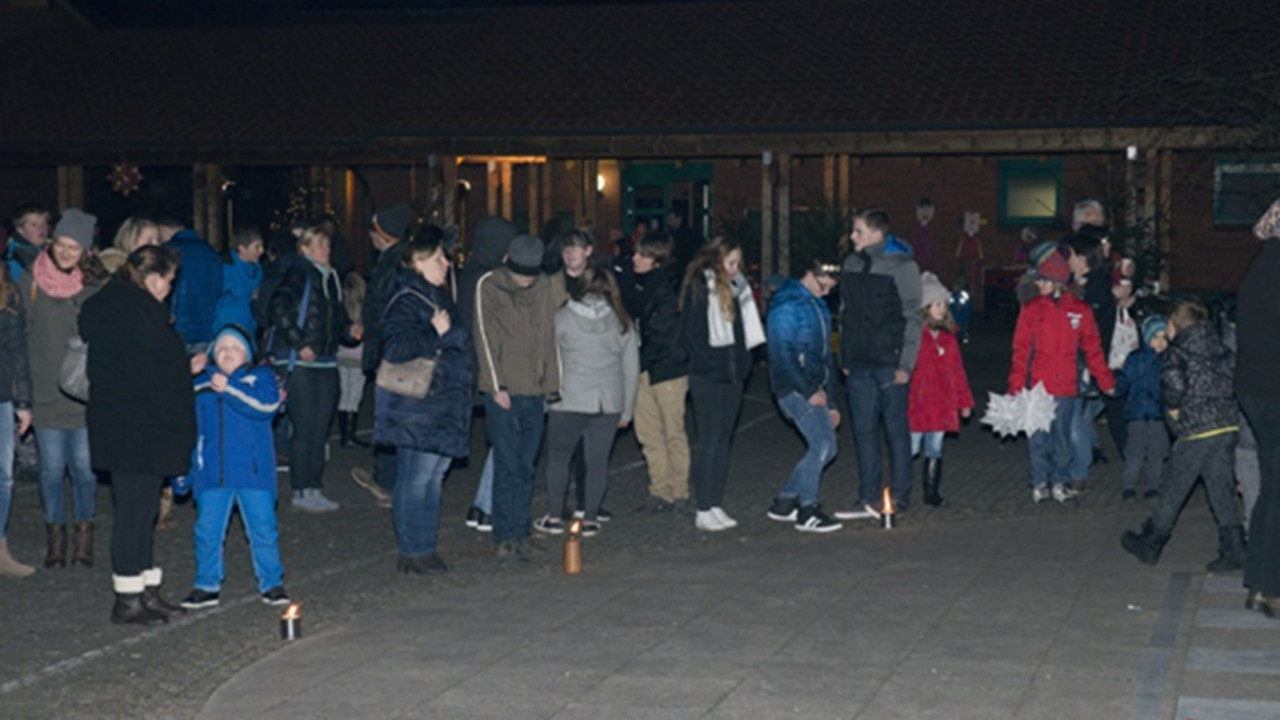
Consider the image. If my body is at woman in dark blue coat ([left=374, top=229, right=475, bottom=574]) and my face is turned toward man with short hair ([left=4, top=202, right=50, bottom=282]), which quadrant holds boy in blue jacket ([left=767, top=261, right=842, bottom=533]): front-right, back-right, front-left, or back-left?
back-right

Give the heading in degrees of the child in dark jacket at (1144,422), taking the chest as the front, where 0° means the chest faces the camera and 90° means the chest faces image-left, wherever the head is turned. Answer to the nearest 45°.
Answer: approximately 315°

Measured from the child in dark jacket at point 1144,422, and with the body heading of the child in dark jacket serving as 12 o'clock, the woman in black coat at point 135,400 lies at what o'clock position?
The woman in black coat is roughly at 3 o'clock from the child in dark jacket.

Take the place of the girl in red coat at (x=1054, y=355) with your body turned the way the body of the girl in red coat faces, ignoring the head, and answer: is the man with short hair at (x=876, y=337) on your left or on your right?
on your right

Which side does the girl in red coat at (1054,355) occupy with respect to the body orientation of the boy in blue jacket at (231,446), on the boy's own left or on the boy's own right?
on the boy's own left

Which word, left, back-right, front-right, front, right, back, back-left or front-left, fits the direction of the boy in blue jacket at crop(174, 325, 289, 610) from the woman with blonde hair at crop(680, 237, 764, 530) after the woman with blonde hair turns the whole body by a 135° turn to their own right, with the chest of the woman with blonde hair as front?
front-left

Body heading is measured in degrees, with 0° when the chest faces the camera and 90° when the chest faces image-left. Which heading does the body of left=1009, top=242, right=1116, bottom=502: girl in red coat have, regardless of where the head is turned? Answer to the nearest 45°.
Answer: approximately 0°
